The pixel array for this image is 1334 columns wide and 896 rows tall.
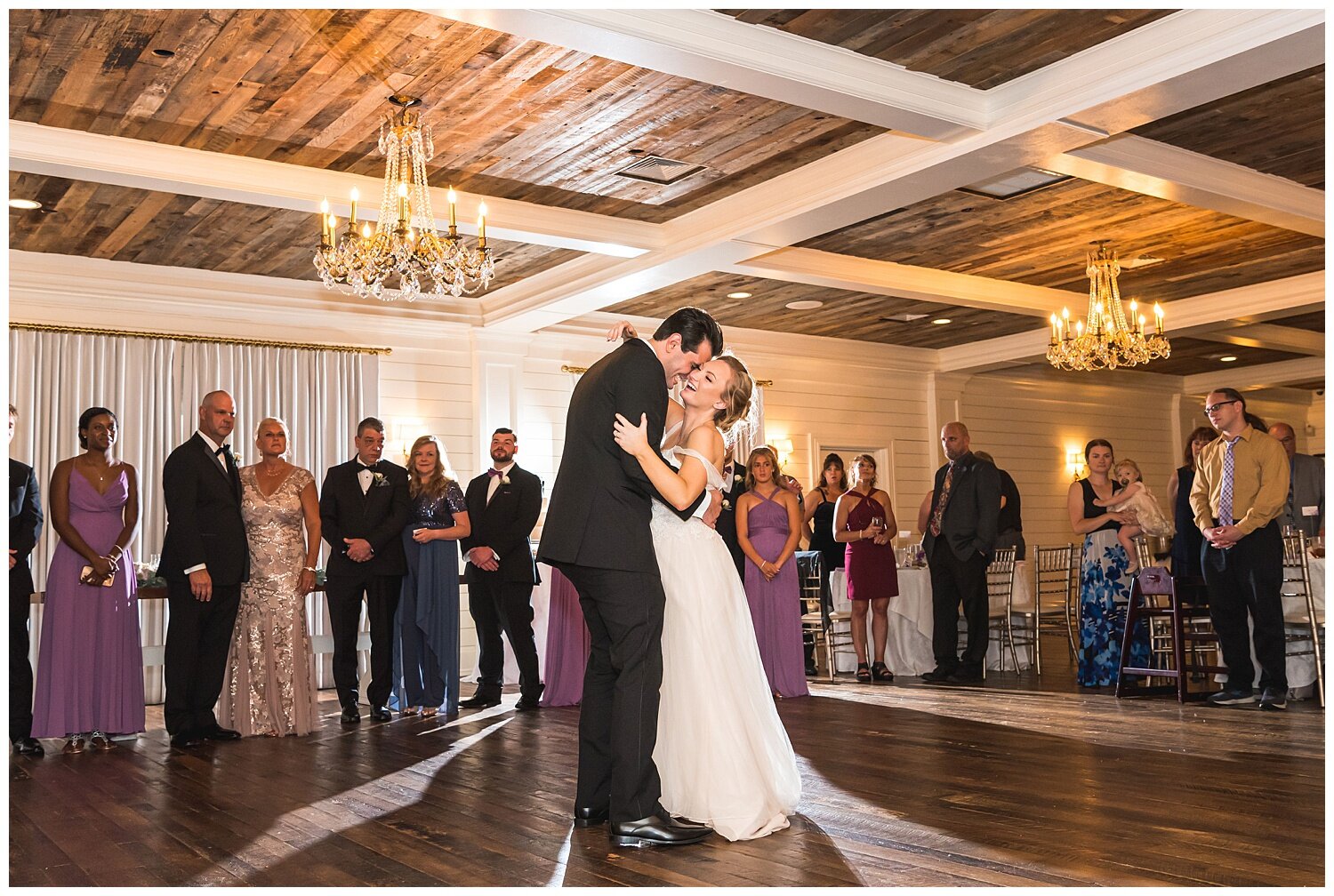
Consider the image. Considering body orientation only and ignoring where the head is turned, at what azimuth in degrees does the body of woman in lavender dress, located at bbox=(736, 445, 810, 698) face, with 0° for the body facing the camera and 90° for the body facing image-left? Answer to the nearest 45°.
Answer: approximately 0°

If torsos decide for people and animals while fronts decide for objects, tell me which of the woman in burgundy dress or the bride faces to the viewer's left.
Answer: the bride

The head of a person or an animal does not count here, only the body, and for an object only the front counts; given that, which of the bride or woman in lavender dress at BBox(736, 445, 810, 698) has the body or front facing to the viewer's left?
the bride

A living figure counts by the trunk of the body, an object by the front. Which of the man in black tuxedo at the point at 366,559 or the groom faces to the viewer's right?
the groom

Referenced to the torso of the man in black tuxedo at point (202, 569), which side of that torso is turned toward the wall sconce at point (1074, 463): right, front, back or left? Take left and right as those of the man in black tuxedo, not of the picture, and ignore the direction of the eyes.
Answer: left

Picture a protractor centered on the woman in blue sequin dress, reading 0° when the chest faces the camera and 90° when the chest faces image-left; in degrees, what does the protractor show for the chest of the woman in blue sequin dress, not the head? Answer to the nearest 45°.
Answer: approximately 45°

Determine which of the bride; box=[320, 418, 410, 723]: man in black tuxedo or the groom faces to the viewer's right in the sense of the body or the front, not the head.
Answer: the groom

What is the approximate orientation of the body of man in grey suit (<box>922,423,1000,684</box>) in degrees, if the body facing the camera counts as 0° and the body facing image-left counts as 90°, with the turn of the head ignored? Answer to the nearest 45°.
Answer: approximately 45°

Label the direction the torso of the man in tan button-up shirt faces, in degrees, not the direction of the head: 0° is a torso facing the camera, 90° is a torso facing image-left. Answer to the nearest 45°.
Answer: approximately 45°
